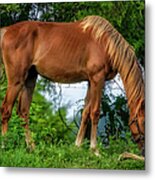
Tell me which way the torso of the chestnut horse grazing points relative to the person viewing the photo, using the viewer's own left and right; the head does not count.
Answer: facing to the right of the viewer
